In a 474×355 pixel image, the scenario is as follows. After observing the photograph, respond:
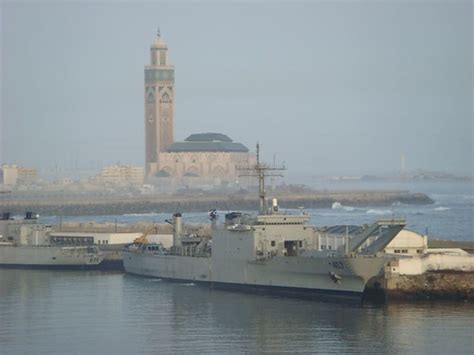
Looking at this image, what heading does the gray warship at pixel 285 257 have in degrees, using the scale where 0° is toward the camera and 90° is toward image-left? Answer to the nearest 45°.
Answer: approximately 315°
